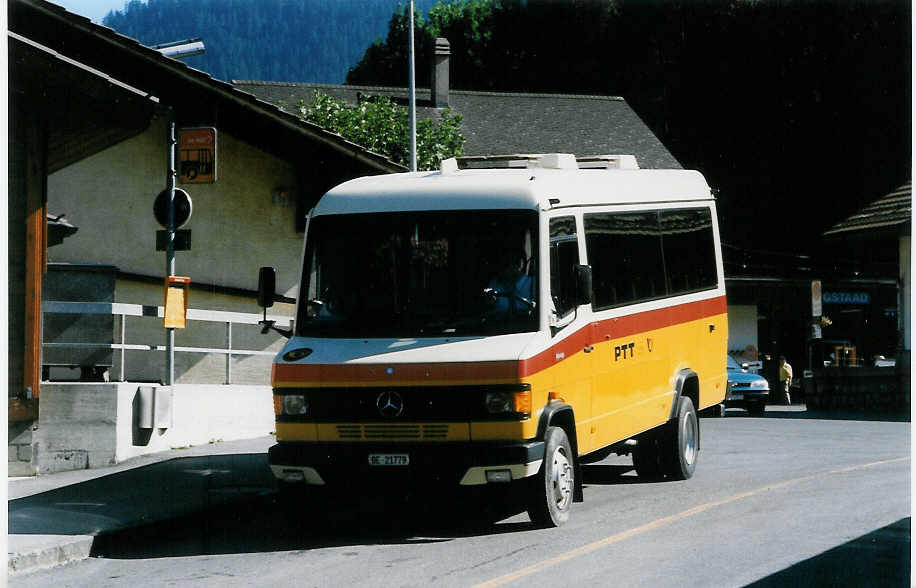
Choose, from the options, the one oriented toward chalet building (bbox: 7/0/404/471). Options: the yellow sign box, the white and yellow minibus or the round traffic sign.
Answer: the round traffic sign

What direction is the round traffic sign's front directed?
away from the camera

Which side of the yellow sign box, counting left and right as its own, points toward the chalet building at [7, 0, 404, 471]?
back

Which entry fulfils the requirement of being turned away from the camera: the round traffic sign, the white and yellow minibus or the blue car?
the round traffic sign
